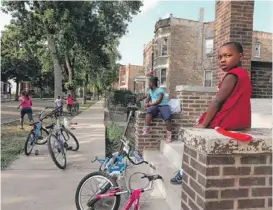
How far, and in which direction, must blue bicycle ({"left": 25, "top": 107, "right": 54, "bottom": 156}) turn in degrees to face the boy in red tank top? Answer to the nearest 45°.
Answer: approximately 135° to its right

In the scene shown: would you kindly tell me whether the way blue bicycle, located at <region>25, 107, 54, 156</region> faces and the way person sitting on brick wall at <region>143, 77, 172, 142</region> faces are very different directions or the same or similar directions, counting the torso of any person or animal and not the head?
very different directions

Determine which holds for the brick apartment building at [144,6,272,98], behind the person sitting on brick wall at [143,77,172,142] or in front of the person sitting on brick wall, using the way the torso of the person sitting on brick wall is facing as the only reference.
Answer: behind

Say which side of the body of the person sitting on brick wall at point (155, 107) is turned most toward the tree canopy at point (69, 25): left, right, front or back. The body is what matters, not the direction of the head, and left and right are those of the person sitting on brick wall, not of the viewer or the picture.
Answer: right

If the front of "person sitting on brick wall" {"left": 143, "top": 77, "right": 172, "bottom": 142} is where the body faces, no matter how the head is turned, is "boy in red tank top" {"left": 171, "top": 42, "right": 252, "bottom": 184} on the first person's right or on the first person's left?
on the first person's left

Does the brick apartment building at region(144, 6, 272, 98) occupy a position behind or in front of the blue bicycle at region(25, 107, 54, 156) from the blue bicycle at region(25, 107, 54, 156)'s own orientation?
in front

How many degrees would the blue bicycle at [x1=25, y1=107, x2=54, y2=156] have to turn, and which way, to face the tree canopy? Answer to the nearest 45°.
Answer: approximately 45° to its left

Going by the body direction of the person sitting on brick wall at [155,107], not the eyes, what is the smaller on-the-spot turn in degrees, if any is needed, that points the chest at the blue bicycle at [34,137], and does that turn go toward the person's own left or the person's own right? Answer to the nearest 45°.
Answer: approximately 45° to the person's own right

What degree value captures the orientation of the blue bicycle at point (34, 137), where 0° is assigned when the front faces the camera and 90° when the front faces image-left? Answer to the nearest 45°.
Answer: approximately 225°

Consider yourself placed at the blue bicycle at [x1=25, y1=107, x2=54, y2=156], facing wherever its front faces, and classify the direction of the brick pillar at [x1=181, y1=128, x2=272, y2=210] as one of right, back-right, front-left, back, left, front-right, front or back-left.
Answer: back-right

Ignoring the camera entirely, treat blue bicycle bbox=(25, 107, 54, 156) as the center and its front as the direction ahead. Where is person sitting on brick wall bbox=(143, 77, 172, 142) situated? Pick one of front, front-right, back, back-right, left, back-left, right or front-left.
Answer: right
